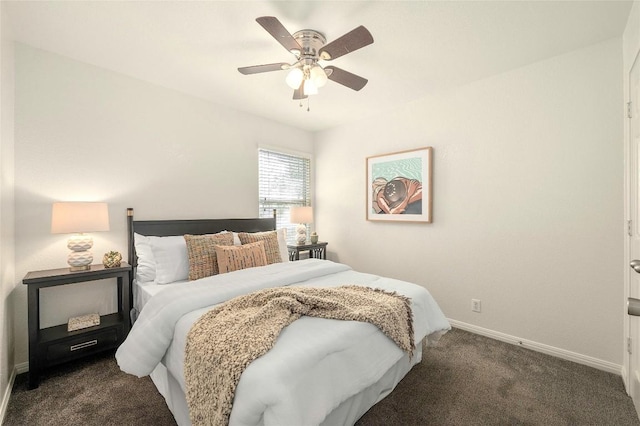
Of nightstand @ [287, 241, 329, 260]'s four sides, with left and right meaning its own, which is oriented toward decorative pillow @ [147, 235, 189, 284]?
right

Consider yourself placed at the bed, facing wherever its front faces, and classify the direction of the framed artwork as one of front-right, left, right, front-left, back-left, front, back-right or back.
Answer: left

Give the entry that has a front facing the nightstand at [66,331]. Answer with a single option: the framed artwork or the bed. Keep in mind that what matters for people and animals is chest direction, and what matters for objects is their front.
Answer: the framed artwork

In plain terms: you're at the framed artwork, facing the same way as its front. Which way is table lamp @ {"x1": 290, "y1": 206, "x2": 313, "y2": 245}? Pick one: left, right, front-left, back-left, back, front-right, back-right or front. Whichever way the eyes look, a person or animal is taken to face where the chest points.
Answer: front-right

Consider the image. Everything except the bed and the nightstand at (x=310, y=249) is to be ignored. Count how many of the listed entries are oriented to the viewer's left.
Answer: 0

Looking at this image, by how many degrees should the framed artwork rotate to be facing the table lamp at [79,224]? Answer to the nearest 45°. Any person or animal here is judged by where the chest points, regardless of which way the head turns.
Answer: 0° — it already faces it

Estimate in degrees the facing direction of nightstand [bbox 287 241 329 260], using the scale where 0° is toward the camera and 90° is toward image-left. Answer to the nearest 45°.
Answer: approximately 315°

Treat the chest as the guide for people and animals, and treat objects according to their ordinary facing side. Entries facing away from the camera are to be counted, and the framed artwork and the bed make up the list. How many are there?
0

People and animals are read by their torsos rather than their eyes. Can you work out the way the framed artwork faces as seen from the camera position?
facing the viewer and to the left of the viewer

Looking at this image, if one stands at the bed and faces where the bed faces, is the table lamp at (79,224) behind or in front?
behind

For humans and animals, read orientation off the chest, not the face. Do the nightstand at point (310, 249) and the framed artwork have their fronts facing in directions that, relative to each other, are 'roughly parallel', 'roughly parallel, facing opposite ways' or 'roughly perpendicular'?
roughly perpendicular

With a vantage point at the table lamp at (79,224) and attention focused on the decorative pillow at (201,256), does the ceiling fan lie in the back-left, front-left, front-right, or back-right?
front-right

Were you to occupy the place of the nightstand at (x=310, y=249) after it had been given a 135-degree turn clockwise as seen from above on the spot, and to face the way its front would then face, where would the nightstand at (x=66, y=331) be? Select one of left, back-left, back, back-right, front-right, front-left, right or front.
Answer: front-left

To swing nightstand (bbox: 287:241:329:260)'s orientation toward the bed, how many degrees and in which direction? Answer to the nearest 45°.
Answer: approximately 45° to its right

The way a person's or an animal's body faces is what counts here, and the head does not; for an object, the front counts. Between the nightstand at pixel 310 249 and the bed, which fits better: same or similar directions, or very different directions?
same or similar directions

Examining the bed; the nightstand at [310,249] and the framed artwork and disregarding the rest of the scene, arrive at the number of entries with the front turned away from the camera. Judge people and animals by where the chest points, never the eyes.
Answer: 0

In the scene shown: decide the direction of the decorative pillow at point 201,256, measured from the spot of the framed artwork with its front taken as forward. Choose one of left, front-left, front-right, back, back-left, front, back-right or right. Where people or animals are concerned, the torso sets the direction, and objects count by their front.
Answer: front

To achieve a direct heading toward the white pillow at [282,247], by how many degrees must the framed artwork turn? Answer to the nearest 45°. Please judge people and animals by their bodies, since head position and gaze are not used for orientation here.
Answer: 0° — it already faces it

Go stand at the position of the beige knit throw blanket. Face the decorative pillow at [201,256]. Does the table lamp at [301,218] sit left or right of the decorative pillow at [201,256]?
right

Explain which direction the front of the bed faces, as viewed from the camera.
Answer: facing the viewer and to the right of the viewer
